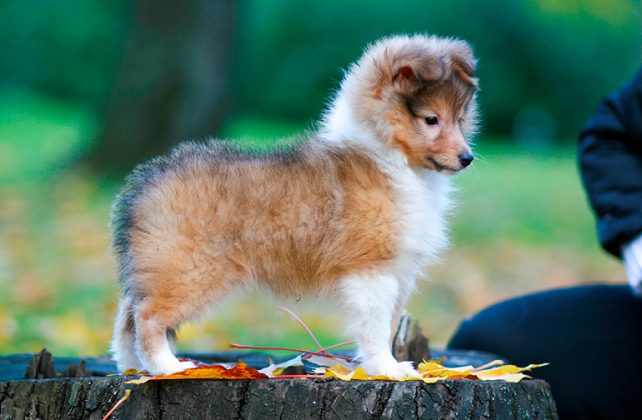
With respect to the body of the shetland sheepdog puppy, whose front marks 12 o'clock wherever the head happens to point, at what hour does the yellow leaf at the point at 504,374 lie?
The yellow leaf is roughly at 11 o'clock from the shetland sheepdog puppy.

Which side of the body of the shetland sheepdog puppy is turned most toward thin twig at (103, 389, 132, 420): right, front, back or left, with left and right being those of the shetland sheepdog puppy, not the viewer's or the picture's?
back

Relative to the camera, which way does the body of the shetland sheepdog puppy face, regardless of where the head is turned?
to the viewer's right
